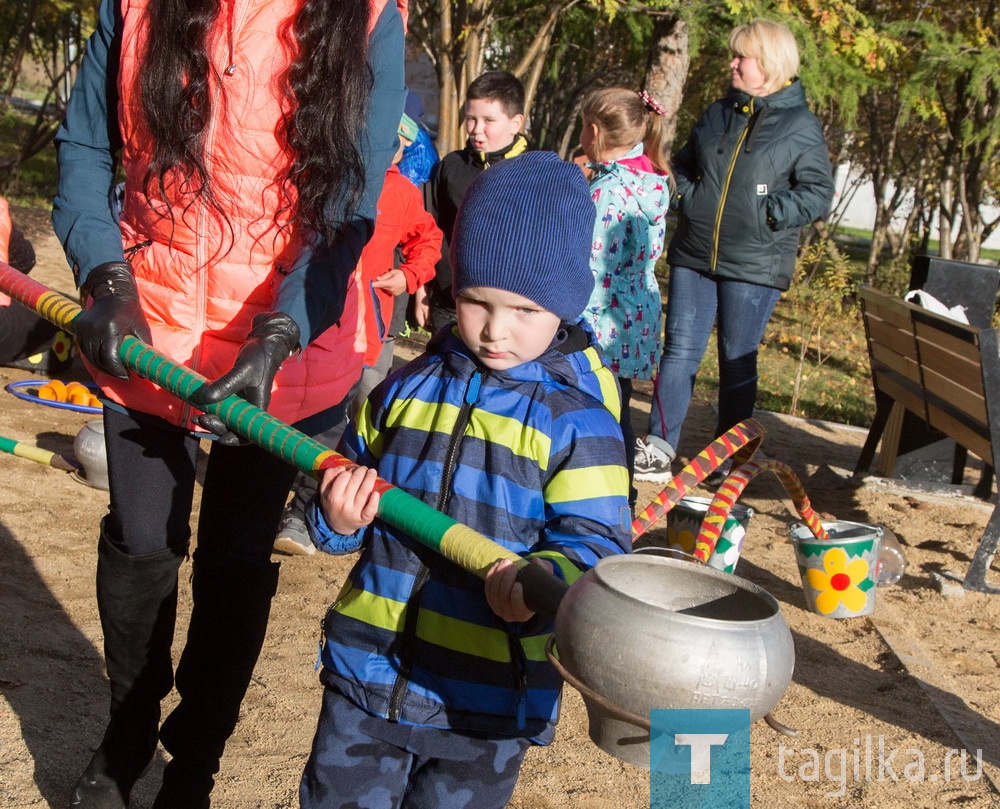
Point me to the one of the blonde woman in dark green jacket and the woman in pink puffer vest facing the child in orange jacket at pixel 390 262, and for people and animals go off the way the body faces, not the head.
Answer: the blonde woman in dark green jacket

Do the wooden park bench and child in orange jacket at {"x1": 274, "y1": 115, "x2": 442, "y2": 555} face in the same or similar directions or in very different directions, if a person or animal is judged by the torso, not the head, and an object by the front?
very different directions

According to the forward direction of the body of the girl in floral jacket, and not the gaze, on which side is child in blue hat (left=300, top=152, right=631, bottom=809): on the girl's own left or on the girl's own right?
on the girl's own left

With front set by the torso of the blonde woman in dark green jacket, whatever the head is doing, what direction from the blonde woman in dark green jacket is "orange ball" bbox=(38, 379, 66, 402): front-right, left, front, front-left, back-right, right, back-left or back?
front-right

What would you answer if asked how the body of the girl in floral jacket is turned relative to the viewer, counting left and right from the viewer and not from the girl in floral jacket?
facing away from the viewer and to the left of the viewer

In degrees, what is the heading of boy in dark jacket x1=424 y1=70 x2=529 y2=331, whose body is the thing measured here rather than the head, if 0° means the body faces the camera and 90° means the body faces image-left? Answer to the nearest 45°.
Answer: approximately 45°

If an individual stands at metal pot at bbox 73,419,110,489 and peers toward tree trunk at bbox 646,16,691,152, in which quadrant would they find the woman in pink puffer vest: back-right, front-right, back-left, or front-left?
back-right
